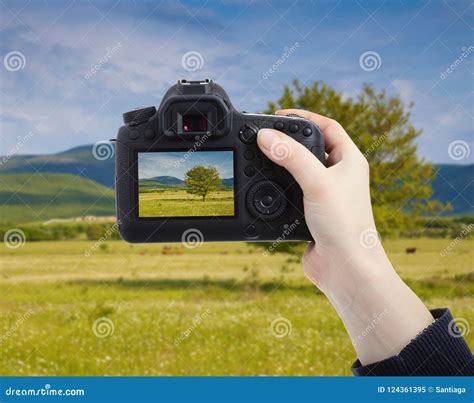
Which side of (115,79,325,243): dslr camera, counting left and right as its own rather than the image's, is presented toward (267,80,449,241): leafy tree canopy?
front

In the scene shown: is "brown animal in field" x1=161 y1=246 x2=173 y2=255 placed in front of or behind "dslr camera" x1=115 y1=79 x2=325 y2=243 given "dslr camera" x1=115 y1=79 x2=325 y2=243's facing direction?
in front

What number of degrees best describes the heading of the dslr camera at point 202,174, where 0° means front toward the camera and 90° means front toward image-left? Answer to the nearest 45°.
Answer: approximately 180°
